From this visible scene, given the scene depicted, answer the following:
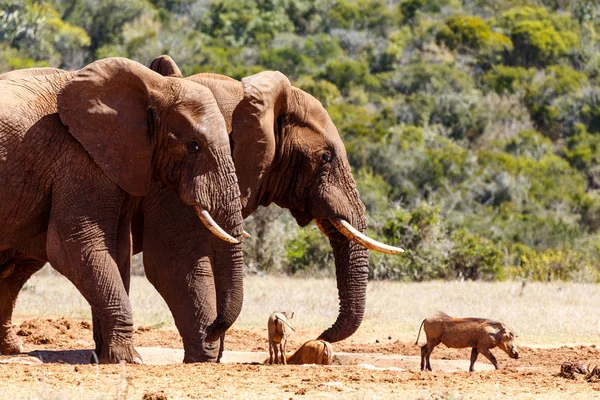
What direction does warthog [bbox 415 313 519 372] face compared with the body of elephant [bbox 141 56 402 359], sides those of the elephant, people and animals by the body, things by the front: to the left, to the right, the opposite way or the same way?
the same way

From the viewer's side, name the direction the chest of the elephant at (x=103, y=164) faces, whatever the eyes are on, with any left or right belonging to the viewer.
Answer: facing to the right of the viewer

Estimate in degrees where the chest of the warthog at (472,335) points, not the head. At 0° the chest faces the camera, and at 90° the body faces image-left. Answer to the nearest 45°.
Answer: approximately 270°

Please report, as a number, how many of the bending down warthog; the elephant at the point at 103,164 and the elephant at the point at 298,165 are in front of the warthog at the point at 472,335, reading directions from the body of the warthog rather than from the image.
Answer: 0

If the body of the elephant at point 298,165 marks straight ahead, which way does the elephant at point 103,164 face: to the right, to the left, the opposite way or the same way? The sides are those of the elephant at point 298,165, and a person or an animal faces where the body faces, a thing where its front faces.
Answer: the same way

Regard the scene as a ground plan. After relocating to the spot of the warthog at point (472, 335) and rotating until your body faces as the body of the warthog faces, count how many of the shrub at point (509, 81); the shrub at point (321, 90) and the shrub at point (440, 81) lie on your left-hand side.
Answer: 3

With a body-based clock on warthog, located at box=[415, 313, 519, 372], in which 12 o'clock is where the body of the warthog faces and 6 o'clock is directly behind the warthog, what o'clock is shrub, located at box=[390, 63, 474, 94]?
The shrub is roughly at 9 o'clock from the warthog.

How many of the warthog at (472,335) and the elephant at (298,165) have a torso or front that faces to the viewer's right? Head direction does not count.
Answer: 2

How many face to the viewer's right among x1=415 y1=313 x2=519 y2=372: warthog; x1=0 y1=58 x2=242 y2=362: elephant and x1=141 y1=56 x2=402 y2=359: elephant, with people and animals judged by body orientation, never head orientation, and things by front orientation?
3

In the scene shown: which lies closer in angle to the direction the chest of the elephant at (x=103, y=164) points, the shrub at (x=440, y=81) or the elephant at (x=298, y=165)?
the elephant

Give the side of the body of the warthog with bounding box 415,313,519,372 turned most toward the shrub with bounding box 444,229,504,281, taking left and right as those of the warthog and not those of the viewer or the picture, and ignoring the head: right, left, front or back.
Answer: left

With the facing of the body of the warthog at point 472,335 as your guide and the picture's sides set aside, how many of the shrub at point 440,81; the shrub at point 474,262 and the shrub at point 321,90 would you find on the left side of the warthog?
3

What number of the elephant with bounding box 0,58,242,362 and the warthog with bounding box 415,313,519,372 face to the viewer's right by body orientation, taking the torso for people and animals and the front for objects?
2

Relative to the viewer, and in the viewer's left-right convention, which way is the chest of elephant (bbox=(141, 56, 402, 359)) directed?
facing to the right of the viewer

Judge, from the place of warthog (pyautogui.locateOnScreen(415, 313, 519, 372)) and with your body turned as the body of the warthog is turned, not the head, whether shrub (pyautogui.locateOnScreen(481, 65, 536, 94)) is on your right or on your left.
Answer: on your left

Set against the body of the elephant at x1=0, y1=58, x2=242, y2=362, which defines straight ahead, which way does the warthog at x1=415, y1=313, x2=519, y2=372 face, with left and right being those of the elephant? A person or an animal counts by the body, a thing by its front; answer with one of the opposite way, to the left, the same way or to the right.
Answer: the same way
